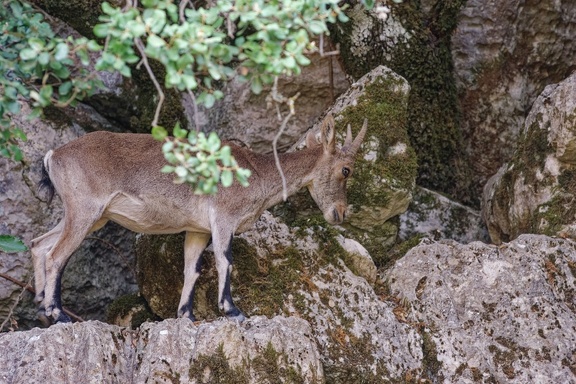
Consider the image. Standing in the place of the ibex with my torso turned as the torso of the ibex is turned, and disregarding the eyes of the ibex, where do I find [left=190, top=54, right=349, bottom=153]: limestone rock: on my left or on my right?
on my left

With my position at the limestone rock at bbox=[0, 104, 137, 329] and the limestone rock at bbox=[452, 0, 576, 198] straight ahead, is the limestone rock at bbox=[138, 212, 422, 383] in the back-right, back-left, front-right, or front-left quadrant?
front-right

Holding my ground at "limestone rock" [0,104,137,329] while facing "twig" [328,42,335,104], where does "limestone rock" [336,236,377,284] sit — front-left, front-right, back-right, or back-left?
front-right

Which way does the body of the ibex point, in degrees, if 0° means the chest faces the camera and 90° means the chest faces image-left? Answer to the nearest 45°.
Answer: approximately 270°

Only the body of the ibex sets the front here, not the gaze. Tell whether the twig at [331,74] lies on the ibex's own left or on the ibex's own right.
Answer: on the ibex's own left

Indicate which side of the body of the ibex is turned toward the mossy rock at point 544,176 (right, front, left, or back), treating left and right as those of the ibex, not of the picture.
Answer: front

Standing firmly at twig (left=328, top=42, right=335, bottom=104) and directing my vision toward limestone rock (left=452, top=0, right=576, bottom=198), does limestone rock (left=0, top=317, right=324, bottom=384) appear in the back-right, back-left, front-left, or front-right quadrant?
back-right

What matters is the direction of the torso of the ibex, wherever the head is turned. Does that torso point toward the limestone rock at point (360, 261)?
yes
